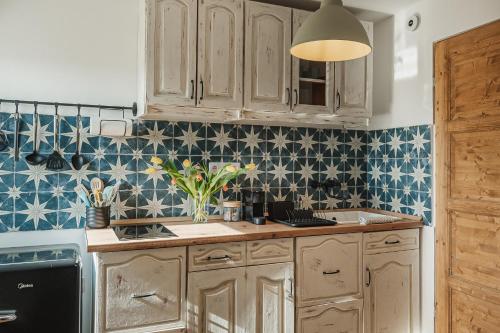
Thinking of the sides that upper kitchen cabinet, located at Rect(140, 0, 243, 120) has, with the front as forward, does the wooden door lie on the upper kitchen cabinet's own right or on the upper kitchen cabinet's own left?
on the upper kitchen cabinet's own left

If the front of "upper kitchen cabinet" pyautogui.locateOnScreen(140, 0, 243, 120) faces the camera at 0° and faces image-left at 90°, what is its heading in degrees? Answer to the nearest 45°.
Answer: approximately 0°

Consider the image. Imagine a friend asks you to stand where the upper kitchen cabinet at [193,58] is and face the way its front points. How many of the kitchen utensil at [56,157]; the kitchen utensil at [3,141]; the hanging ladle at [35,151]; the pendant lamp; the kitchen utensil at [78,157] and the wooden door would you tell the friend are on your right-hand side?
4

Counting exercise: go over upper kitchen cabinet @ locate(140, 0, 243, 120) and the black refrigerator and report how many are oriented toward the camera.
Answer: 2

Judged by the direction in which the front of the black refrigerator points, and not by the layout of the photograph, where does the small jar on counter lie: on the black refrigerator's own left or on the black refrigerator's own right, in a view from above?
on the black refrigerator's own left

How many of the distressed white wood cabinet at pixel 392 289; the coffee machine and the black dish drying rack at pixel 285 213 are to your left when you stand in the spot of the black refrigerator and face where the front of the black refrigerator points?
3
